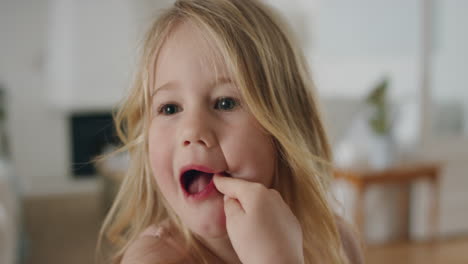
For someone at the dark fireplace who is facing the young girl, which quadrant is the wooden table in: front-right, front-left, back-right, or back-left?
front-left

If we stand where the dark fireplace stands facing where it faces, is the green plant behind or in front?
in front

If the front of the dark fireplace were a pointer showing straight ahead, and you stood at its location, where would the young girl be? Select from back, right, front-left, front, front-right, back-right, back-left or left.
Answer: front

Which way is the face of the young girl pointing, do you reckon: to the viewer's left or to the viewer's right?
to the viewer's left

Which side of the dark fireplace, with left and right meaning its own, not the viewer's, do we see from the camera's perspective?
front

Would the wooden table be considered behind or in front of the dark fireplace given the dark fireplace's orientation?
in front
